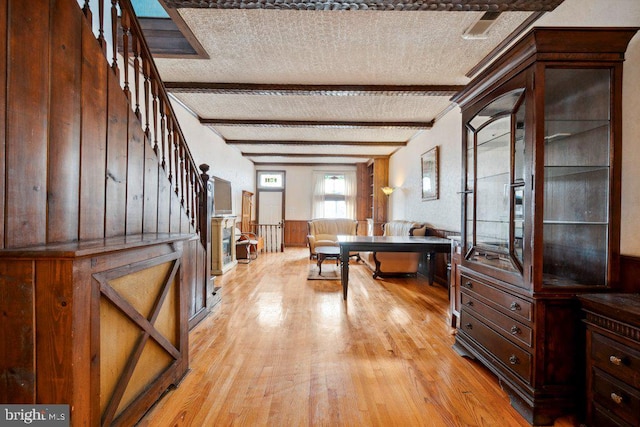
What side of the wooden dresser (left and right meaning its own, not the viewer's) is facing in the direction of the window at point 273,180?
right

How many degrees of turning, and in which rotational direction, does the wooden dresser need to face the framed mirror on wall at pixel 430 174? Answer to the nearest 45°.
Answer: approximately 90° to its right

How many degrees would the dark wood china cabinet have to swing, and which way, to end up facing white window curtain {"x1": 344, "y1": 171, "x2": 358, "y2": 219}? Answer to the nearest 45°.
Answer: approximately 90° to its right

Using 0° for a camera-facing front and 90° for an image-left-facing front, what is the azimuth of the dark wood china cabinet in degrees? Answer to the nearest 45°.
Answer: approximately 45°

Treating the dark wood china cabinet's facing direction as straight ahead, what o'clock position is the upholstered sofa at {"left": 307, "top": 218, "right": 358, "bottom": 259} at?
The upholstered sofa is roughly at 3 o'clock from the dark wood china cabinet.

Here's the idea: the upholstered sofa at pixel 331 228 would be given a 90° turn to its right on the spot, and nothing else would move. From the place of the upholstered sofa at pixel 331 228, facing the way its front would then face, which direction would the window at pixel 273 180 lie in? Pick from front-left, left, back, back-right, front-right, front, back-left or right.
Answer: front-right

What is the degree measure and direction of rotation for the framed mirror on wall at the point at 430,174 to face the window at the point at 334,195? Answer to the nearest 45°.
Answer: approximately 90° to its right

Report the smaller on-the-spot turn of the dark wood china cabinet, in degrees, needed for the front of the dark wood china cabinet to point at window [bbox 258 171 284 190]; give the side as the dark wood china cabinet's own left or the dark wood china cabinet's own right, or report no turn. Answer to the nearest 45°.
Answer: approximately 90° to the dark wood china cabinet's own right

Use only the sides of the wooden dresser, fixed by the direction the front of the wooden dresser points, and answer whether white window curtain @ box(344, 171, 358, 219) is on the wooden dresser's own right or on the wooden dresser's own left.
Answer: on the wooden dresser's own right

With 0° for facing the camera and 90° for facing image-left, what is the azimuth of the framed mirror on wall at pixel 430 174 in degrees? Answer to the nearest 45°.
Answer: approximately 45°

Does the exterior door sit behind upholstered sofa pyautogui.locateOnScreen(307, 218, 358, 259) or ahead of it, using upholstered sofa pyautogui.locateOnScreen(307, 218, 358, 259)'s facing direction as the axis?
behind

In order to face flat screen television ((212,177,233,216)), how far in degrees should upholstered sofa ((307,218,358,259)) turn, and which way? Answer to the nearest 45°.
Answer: approximately 45° to its right
